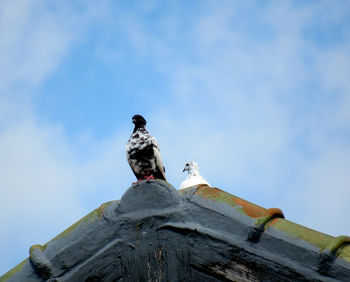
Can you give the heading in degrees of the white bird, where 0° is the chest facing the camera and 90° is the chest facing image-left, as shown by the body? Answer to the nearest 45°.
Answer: approximately 45°

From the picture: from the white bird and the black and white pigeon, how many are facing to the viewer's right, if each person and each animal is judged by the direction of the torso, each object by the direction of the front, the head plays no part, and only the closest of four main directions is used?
0

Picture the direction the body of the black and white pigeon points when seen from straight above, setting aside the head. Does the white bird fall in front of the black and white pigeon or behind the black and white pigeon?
behind

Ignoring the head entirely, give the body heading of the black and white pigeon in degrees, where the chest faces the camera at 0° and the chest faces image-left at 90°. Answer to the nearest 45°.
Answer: approximately 45°
